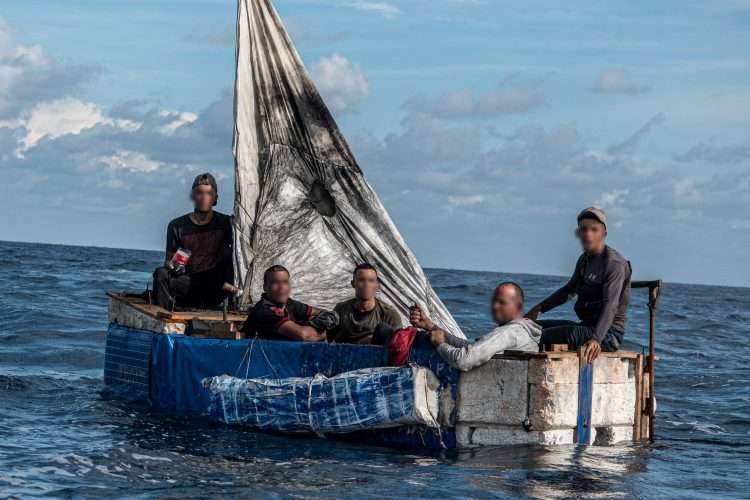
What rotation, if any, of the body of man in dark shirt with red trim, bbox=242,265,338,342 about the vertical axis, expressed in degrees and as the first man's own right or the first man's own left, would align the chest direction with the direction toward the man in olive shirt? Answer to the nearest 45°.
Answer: approximately 45° to the first man's own left

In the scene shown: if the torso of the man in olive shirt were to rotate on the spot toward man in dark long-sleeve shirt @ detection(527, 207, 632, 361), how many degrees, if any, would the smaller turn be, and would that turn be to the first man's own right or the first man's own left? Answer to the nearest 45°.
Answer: approximately 45° to the first man's own left

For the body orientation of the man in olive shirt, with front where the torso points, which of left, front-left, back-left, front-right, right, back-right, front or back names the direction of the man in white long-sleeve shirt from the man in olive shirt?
front-left

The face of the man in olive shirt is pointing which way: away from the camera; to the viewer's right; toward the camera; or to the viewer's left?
toward the camera

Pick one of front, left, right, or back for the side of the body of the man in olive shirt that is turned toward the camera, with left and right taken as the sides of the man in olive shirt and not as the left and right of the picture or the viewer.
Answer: front

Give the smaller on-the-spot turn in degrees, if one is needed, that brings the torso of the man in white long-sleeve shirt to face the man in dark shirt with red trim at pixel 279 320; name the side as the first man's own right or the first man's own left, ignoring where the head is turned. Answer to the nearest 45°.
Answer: approximately 45° to the first man's own right

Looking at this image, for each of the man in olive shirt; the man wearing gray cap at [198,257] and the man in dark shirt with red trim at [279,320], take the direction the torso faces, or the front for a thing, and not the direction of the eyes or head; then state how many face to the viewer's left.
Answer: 0

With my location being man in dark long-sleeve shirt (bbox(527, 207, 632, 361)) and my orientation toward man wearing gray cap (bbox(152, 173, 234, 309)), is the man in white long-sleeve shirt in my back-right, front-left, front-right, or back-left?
front-left

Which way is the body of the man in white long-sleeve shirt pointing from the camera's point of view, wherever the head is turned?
to the viewer's left

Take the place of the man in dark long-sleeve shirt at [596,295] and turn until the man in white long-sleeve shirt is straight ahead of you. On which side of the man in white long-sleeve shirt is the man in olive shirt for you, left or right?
right

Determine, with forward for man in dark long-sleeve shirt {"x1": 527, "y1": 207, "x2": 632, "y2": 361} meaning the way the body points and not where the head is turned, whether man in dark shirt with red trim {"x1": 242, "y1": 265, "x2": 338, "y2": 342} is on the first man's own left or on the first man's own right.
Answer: on the first man's own right

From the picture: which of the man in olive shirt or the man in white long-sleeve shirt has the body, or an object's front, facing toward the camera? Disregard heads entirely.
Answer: the man in olive shirt

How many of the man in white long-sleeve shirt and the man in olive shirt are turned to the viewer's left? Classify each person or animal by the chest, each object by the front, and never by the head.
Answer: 1

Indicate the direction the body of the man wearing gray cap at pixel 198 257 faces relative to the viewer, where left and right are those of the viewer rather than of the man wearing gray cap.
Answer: facing the viewer

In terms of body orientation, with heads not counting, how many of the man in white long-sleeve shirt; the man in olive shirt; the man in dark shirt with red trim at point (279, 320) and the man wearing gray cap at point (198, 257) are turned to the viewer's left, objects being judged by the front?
1

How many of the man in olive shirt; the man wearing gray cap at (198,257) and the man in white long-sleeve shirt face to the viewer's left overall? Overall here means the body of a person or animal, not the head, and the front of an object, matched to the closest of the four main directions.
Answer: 1
